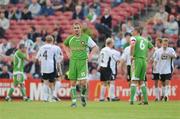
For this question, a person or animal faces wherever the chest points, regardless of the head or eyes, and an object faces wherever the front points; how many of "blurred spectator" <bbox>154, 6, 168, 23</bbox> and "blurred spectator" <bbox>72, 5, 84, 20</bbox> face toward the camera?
2

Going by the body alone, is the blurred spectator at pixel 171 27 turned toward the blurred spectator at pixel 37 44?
no

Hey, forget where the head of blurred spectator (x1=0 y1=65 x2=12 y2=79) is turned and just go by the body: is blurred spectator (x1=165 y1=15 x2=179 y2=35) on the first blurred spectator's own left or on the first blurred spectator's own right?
on the first blurred spectator's own left

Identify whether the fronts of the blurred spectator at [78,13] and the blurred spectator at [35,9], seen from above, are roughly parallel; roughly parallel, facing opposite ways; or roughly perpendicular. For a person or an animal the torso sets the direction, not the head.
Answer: roughly parallel

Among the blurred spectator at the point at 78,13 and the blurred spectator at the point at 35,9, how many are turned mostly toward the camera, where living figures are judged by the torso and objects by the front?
2

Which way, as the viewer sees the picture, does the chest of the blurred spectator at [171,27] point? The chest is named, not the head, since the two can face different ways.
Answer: toward the camera

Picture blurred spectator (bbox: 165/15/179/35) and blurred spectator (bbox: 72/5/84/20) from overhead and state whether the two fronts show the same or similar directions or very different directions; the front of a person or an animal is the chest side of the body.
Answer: same or similar directions

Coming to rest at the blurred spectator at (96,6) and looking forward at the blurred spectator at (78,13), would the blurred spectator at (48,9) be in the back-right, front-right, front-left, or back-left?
front-right

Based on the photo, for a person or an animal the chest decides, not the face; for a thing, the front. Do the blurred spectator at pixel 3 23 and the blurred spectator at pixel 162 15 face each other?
no

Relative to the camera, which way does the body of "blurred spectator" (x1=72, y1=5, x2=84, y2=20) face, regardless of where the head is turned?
toward the camera

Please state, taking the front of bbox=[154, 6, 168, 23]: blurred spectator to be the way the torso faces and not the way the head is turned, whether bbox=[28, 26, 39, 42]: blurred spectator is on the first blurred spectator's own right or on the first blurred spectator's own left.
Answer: on the first blurred spectator's own right

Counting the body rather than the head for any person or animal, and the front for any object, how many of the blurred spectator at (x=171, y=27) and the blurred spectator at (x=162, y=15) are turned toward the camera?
2

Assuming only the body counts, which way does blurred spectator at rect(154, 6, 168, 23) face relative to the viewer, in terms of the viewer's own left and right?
facing the viewer

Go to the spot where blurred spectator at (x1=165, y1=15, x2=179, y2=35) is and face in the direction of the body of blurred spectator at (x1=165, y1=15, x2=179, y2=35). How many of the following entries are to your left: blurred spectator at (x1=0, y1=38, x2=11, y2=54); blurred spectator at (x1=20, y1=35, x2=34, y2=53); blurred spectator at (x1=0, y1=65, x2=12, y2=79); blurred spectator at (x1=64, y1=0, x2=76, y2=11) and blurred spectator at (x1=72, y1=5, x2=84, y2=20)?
0
